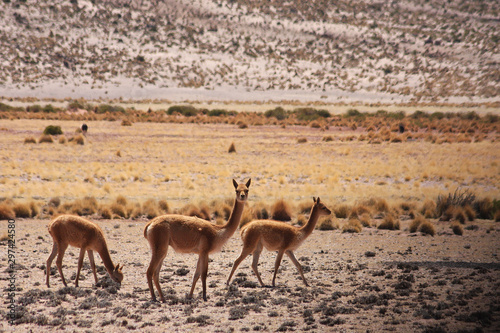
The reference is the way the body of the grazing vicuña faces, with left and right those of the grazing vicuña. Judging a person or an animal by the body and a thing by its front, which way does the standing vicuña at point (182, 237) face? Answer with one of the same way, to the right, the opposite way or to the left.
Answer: the same way

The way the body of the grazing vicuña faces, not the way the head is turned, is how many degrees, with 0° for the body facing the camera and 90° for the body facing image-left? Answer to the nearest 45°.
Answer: approximately 270°

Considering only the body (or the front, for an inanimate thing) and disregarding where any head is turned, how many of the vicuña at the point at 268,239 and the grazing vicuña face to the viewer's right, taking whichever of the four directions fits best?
2

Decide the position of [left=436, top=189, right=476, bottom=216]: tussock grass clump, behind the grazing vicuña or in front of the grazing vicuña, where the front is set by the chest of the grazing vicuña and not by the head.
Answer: in front

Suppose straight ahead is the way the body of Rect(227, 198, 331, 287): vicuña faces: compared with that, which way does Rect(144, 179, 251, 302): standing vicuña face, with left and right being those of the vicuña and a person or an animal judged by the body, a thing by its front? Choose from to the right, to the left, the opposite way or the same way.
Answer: the same way

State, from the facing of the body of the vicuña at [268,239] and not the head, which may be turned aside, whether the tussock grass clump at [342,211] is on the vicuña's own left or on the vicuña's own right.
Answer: on the vicuña's own left

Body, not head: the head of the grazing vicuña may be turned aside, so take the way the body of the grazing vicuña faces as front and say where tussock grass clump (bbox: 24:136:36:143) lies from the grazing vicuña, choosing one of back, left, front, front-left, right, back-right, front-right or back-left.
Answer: left

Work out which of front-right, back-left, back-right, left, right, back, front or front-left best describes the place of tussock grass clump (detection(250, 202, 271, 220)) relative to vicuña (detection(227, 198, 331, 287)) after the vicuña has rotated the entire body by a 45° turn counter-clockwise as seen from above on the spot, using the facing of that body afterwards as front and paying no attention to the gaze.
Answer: front-left

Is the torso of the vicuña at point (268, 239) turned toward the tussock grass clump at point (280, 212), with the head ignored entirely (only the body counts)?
no

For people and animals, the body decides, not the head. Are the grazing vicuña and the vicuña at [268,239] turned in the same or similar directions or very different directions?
same or similar directions

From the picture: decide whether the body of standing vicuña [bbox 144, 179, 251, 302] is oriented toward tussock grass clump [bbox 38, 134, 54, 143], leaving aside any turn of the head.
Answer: no

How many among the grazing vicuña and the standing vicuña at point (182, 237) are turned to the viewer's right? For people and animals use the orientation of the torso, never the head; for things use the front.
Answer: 2

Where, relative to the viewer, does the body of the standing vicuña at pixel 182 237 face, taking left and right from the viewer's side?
facing to the right of the viewer

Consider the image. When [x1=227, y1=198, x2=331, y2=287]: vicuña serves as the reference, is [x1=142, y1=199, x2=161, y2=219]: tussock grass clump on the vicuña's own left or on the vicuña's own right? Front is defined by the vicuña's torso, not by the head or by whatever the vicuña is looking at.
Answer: on the vicuña's own left

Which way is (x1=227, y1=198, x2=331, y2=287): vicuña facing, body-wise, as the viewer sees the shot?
to the viewer's right

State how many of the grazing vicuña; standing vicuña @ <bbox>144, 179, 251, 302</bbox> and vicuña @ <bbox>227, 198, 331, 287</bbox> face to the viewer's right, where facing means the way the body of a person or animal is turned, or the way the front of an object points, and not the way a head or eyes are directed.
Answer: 3
